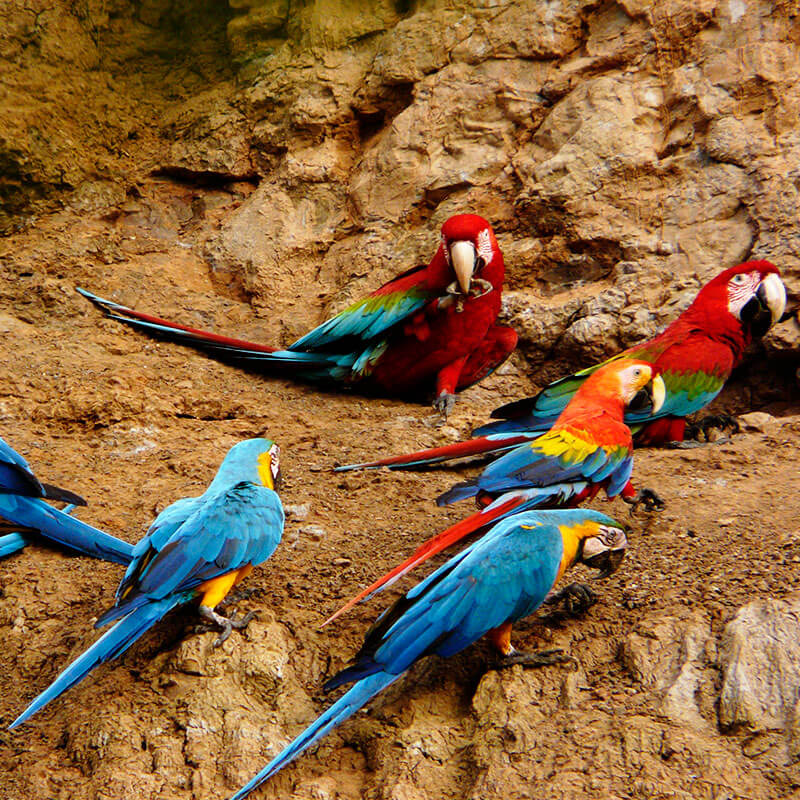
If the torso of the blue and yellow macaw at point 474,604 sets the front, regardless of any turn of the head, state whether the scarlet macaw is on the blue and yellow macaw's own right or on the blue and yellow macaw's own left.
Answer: on the blue and yellow macaw's own left

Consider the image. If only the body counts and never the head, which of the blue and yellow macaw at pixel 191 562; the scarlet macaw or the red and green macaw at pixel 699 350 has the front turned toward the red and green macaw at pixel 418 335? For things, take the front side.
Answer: the blue and yellow macaw

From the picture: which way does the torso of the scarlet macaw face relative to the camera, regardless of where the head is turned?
to the viewer's right

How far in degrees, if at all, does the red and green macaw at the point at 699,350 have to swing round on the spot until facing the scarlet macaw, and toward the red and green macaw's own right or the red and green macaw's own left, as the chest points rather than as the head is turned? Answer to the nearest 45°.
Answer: approximately 135° to the red and green macaw's own right

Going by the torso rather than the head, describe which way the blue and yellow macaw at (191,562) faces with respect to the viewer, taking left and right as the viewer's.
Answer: facing away from the viewer and to the right of the viewer

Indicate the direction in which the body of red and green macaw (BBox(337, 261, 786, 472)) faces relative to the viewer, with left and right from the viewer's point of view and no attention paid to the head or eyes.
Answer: facing to the right of the viewer

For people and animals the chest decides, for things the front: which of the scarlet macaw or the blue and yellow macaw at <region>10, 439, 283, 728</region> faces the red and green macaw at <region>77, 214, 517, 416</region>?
the blue and yellow macaw

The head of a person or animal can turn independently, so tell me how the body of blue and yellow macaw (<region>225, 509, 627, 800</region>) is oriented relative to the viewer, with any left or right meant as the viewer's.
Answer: facing to the right of the viewer
